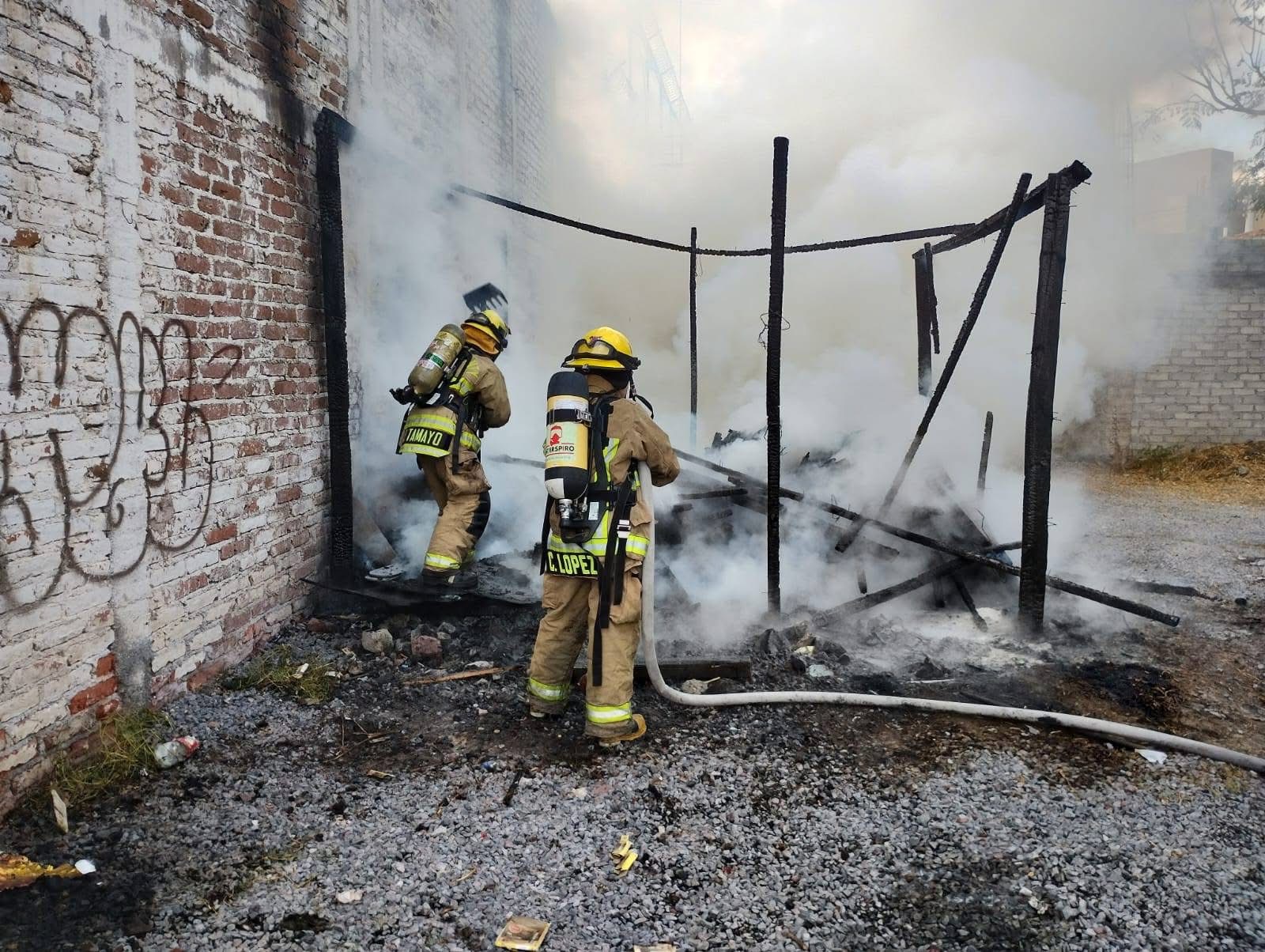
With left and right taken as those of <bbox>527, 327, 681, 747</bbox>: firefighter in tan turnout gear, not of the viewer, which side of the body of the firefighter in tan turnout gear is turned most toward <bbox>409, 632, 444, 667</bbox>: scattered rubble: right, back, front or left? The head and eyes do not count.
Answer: left

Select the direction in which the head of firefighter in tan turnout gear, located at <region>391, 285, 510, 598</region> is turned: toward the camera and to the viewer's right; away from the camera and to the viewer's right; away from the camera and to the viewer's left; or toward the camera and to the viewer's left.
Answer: away from the camera and to the viewer's right

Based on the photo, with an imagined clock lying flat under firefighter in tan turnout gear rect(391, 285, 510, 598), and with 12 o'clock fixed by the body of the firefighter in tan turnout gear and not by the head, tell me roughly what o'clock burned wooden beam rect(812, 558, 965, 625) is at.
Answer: The burned wooden beam is roughly at 2 o'clock from the firefighter in tan turnout gear.

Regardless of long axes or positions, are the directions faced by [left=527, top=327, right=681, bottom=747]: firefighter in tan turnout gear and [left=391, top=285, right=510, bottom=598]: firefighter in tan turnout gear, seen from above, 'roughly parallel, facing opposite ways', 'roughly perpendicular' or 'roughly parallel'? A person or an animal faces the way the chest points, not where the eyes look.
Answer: roughly parallel

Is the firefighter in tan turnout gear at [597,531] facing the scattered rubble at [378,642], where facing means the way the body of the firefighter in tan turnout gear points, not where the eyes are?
no

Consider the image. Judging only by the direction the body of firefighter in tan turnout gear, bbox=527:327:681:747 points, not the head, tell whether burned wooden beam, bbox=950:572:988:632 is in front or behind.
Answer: in front

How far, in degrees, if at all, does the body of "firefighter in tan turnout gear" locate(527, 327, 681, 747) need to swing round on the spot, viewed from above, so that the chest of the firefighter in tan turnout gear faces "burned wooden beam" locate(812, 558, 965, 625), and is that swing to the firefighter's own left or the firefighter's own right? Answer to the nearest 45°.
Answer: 0° — they already face it

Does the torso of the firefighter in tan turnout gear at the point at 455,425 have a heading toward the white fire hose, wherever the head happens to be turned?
no

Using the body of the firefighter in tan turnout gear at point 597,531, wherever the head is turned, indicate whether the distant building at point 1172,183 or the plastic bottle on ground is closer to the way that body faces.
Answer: the distant building

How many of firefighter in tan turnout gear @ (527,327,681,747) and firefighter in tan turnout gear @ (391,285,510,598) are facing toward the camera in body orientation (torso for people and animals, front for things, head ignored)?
0

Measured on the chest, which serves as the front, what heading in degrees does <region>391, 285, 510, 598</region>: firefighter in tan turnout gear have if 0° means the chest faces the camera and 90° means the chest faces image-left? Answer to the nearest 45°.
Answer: approximately 225°

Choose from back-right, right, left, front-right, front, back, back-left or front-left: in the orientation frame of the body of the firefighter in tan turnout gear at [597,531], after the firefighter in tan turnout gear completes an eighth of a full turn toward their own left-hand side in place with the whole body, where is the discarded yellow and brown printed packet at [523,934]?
back

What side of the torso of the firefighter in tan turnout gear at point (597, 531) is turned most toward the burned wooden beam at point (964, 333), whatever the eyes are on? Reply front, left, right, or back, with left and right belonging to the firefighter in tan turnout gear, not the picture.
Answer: front

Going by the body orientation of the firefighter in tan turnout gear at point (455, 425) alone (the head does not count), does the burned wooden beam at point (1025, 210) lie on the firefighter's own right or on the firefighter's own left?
on the firefighter's own right
